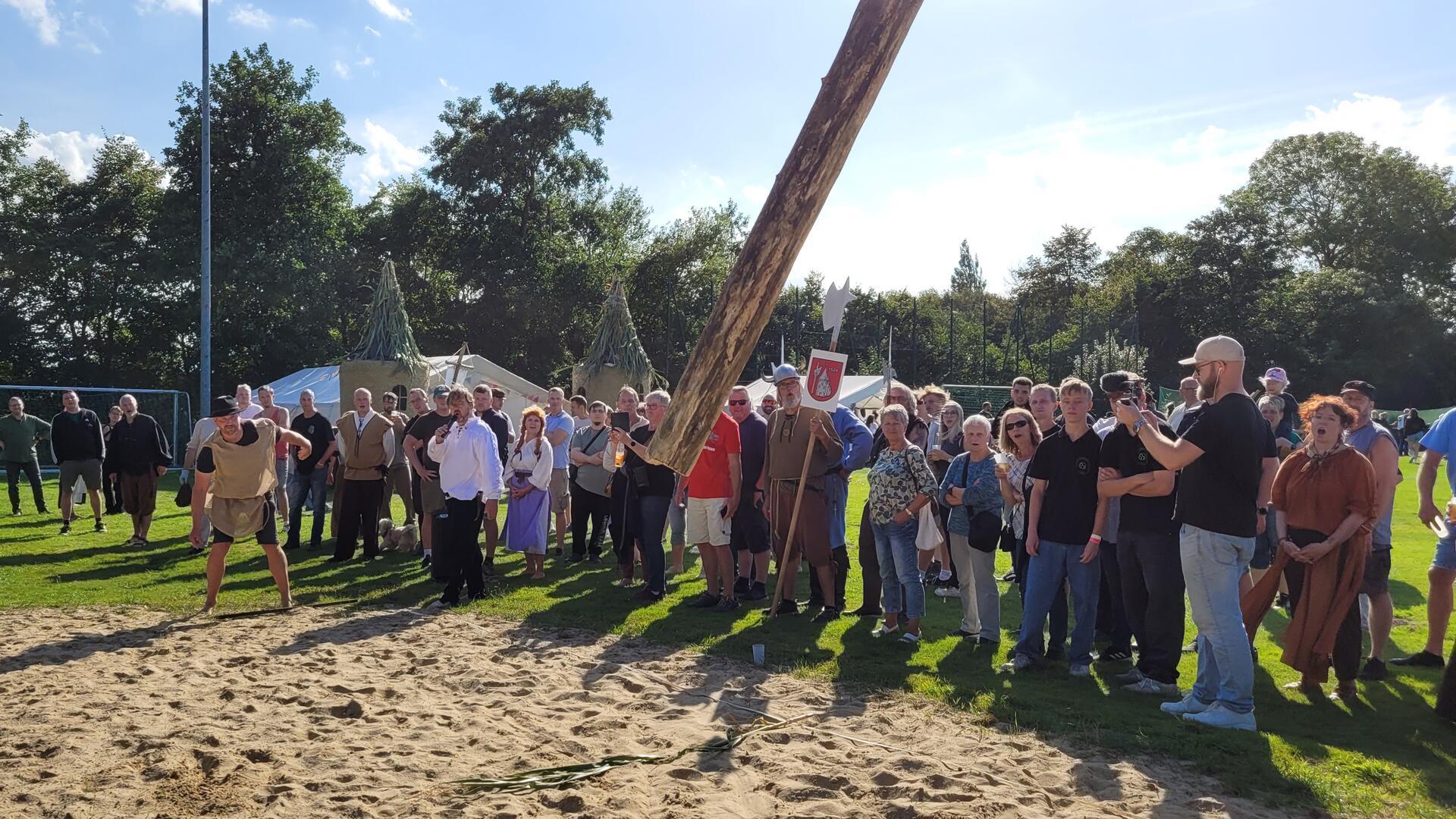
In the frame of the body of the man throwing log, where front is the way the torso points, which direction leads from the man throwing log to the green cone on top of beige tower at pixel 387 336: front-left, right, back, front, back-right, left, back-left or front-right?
back

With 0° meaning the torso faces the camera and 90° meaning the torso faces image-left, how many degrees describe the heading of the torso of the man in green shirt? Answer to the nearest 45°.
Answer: approximately 0°

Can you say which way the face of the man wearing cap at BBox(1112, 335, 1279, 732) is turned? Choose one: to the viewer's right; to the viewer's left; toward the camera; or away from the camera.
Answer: to the viewer's left

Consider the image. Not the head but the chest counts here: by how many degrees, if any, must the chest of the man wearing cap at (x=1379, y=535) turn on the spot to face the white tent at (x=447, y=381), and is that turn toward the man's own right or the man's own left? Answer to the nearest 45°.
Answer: approximately 90° to the man's own right

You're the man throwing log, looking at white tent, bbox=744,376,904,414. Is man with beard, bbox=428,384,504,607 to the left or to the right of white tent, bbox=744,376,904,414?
right

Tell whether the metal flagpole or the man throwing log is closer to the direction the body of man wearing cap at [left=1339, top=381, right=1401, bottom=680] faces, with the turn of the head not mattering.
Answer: the man throwing log

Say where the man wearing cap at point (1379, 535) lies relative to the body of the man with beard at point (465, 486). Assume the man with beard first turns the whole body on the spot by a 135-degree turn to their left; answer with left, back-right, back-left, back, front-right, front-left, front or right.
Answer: front-right

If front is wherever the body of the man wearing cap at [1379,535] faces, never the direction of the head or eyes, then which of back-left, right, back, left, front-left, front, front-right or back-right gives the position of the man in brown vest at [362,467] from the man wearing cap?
front-right

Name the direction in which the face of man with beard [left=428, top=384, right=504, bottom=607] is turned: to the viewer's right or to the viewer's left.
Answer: to the viewer's left

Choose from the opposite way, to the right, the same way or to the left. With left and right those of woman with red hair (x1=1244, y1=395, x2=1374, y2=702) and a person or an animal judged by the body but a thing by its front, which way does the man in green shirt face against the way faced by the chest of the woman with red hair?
to the left

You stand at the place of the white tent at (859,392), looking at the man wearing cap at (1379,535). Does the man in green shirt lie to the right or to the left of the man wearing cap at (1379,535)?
right
